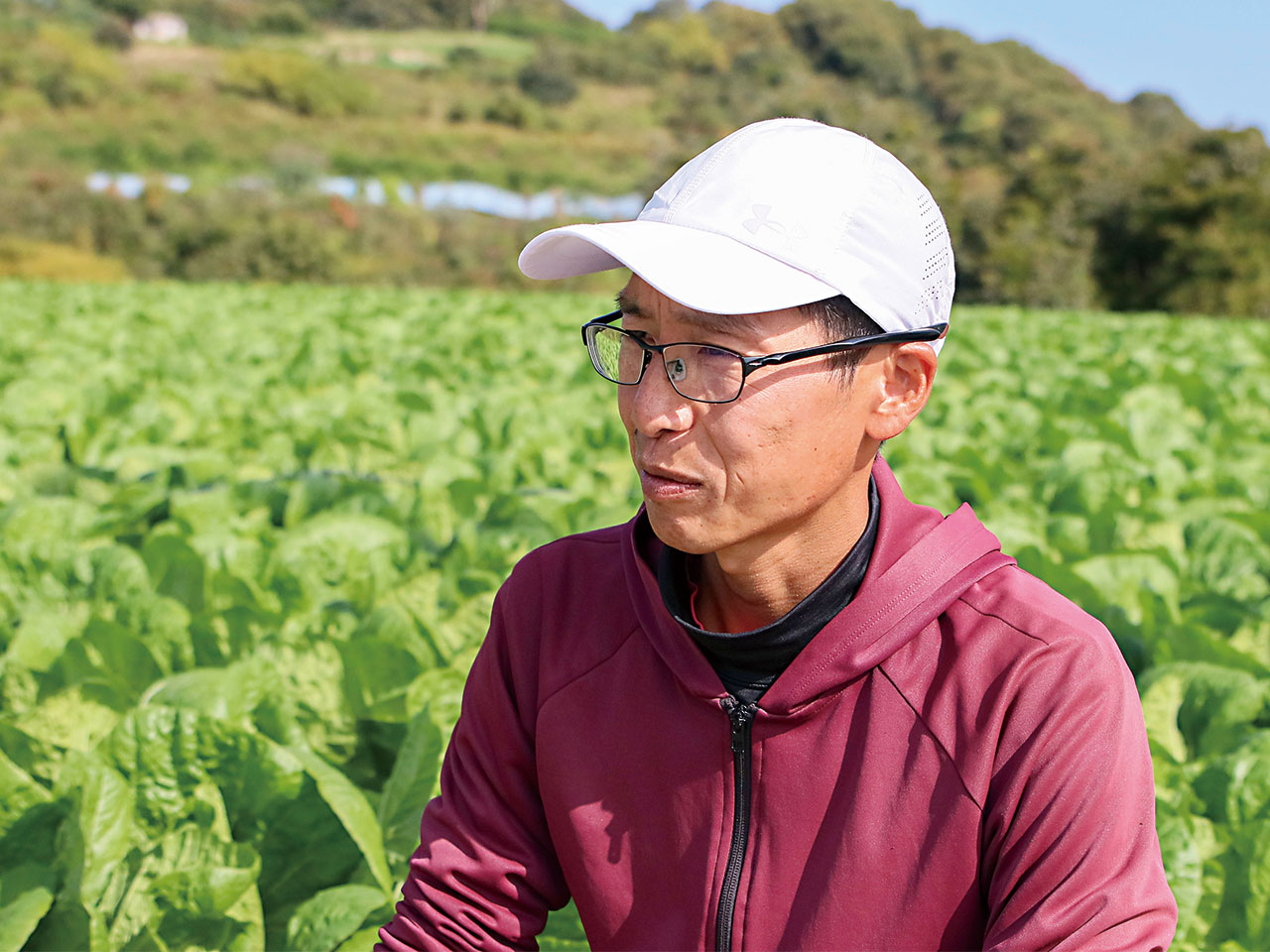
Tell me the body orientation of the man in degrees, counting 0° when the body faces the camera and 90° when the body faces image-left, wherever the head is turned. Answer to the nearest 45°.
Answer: approximately 45°
